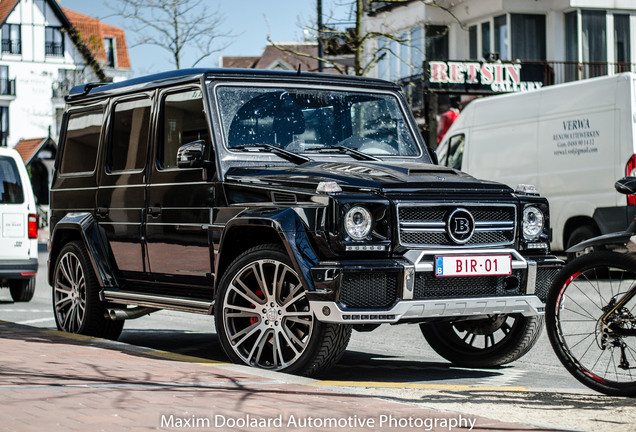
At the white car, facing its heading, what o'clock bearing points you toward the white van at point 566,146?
The white van is roughly at 3 o'clock from the white car.

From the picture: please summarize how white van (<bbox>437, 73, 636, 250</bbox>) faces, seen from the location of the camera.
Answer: facing away from the viewer and to the left of the viewer

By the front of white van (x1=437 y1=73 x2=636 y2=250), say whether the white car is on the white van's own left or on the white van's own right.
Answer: on the white van's own left

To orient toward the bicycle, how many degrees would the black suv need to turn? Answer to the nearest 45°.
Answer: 0° — it already faces it

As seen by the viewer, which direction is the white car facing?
away from the camera
